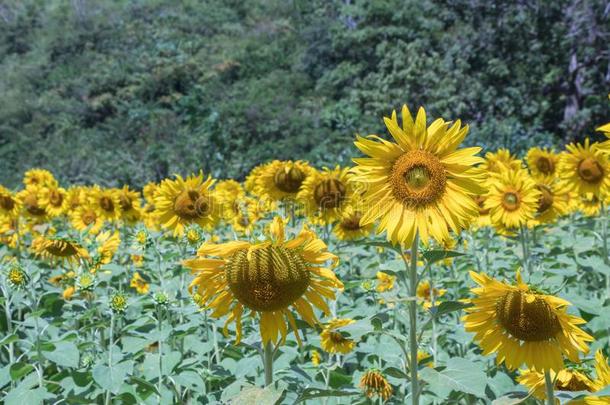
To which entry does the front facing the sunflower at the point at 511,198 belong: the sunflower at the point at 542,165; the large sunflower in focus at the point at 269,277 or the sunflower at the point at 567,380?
the sunflower at the point at 542,165

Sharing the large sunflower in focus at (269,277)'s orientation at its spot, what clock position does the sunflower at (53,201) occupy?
The sunflower is roughly at 5 o'clock from the large sunflower in focus.

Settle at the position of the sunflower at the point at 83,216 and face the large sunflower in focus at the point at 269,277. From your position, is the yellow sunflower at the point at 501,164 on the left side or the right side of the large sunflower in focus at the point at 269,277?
left

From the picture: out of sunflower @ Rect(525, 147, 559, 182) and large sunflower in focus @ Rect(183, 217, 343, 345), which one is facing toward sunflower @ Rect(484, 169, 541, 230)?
sunflower @ Rect(525, 147, 559, 182)

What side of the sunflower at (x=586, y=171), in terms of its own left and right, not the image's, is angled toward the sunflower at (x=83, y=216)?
right

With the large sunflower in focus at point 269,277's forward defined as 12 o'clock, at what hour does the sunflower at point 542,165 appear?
The sunflower is roughly at 7 o'clock from the large sunflower in focus.

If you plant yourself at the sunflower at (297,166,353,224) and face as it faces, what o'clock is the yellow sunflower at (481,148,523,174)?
The yellow sunflower is roughly at 8 o'clock from the sunflower.

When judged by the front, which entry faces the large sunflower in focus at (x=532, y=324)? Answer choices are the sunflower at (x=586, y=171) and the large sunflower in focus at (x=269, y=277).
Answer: the sunflower

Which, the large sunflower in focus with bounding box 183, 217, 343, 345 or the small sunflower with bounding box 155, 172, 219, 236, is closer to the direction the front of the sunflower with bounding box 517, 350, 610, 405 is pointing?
the large sunflower in focus
